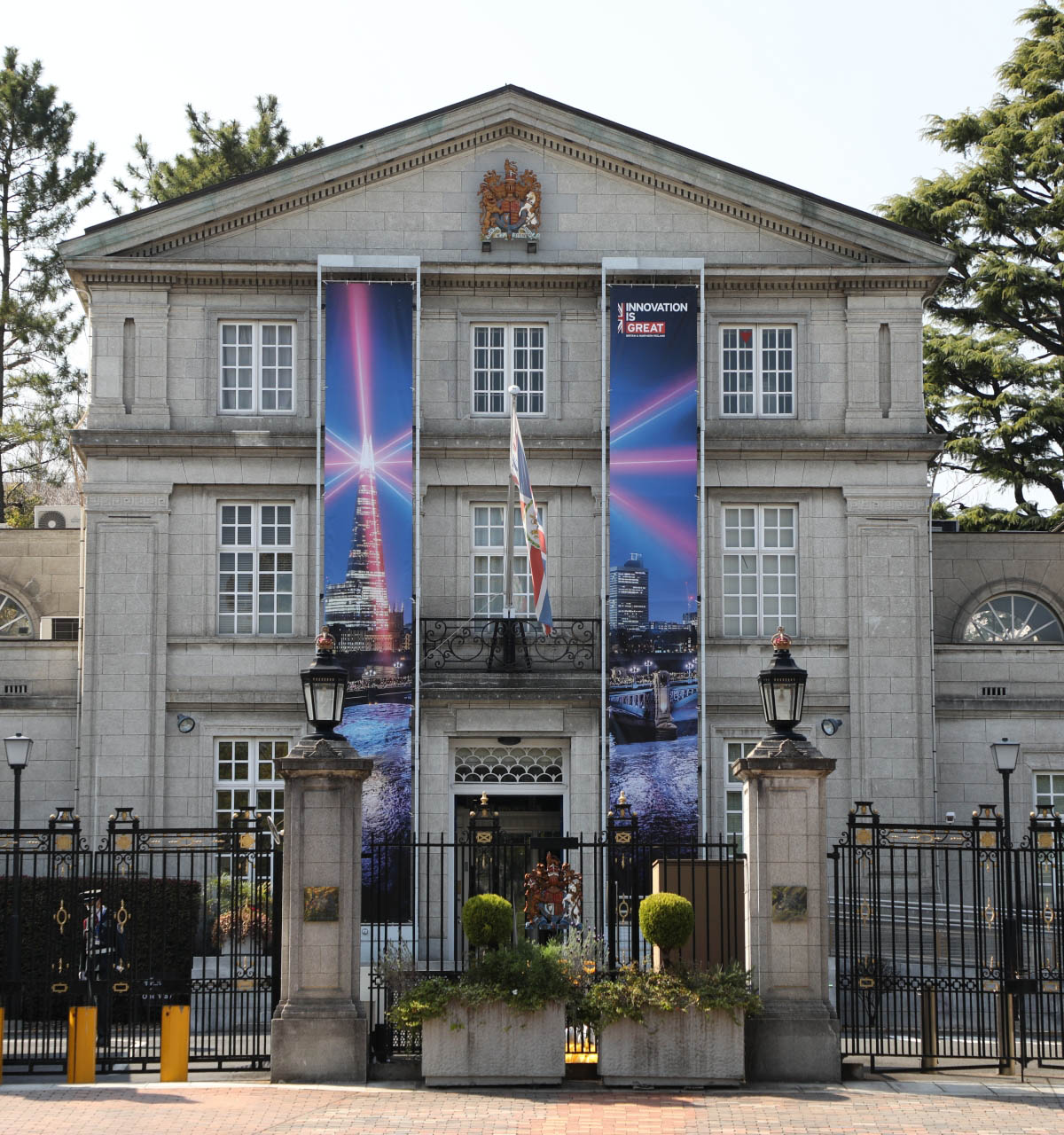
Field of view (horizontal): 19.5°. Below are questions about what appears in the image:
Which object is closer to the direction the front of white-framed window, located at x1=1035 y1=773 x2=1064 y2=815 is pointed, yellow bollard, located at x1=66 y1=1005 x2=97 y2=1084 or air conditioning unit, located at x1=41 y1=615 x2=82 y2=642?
the yellow bollard

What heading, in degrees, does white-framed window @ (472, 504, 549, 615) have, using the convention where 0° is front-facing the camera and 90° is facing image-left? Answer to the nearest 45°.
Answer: approximately 0°

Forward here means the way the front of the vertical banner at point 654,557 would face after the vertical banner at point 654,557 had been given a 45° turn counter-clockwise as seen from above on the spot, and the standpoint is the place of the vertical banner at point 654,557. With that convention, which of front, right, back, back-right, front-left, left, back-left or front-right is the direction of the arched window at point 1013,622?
left

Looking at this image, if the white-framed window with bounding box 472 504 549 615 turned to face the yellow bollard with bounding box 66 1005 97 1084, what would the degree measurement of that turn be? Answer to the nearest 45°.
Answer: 0° — it already faces it

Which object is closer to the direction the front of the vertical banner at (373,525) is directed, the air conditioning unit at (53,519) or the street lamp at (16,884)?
the street lamp
